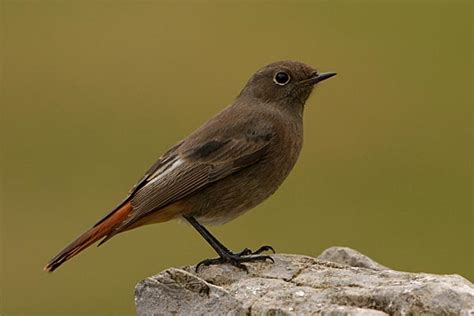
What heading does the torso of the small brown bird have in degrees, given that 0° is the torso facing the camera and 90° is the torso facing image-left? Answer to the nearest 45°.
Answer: approximately 270°
